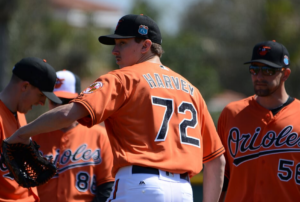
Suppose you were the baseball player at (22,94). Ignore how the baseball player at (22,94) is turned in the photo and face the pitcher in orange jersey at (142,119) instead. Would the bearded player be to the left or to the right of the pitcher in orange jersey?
left

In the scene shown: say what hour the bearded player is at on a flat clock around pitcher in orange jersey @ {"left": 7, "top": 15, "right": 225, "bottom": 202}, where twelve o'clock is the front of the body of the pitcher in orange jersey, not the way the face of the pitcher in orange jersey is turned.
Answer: The bearded player is roughly at 3 o'clock from the pitcher in orange jersey.

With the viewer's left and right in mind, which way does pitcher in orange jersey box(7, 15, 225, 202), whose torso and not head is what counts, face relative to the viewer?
facing away from the viewer and to the left of the viewer

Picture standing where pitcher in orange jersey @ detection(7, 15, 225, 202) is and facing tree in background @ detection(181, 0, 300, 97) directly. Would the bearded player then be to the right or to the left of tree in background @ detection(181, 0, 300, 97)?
right

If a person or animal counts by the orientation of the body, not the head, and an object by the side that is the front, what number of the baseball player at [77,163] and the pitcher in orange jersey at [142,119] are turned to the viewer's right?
0

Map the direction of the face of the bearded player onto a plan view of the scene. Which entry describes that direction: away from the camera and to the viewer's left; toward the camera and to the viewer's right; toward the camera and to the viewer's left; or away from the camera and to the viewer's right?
toward the camera and to the viewer's left

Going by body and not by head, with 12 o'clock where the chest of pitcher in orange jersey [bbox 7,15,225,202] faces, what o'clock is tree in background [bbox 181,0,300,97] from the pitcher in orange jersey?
The tree in background is roughly at 2 o'clock from the pitcher in orange jersey.
